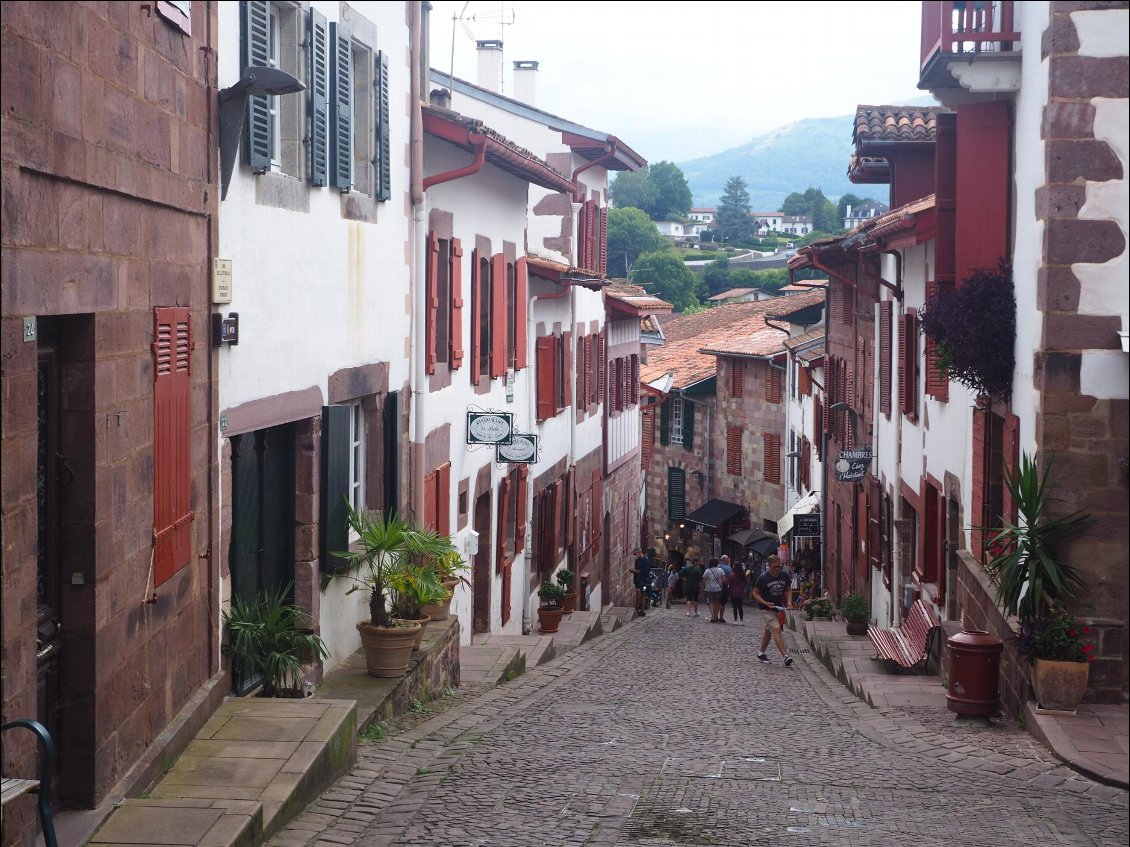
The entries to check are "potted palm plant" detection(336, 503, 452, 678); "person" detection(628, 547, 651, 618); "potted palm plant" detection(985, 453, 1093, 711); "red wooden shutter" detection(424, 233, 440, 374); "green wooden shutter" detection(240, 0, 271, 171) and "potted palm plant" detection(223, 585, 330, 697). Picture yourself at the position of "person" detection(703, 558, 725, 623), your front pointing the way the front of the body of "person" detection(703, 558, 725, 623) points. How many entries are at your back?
5

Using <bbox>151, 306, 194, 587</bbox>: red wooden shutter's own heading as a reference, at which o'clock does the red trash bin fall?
The red trash bin is roughly at 10 o'clock from the red wooden shutter.

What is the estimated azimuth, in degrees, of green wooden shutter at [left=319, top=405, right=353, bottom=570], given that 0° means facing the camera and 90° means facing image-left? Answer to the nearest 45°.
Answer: approximately 315°

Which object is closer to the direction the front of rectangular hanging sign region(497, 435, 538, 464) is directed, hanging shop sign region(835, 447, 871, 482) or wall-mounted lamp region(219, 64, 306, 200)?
the wall-mounted lamp

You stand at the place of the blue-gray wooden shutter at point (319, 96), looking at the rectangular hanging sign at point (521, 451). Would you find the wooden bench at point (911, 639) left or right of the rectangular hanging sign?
right

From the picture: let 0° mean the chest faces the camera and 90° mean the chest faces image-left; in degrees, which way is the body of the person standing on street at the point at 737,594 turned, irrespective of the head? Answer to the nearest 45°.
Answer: approximately 180°

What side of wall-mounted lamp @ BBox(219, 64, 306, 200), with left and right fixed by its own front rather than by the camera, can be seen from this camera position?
right

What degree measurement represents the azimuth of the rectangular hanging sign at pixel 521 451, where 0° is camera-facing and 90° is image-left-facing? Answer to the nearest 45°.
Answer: approximately 0°

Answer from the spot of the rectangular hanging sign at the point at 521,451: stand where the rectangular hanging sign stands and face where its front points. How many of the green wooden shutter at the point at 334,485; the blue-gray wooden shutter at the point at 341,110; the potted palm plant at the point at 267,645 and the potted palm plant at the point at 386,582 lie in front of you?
4
